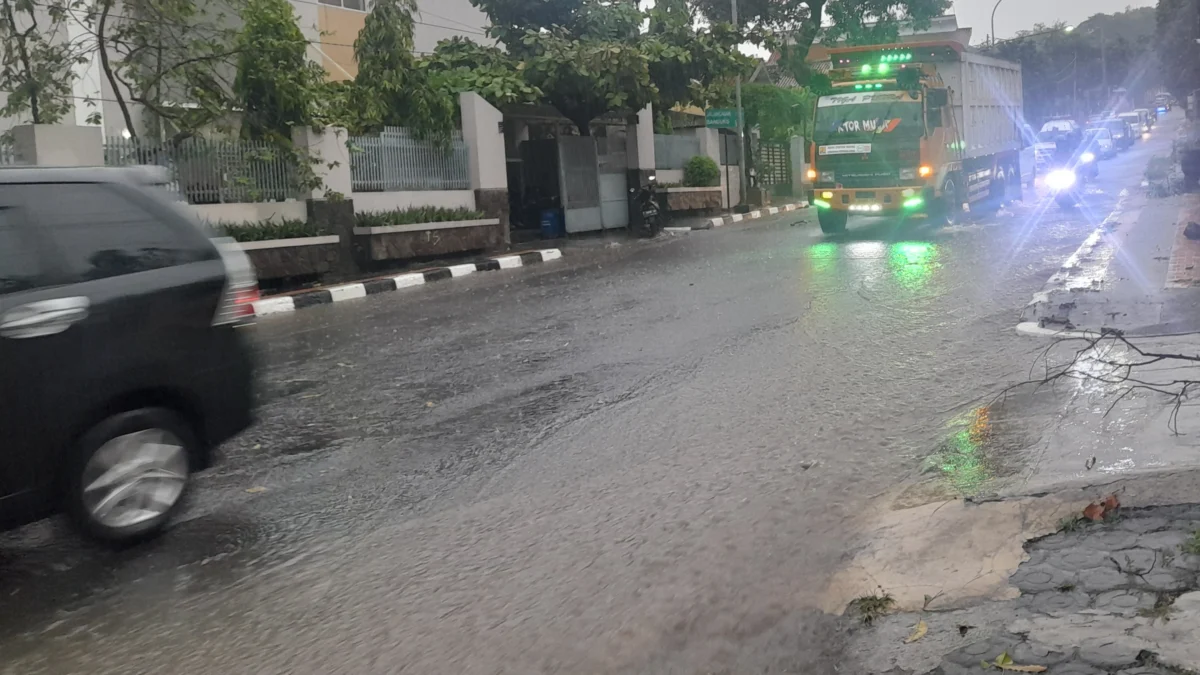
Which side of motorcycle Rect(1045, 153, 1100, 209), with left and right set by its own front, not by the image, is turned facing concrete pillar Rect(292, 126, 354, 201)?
front

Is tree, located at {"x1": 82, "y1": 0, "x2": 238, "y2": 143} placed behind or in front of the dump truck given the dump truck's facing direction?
in front

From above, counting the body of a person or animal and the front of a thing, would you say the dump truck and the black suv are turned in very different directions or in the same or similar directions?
same or similar directions

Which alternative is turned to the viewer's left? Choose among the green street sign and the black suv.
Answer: the black suv

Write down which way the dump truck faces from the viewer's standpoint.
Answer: facing the viewer and to the left of the viewer

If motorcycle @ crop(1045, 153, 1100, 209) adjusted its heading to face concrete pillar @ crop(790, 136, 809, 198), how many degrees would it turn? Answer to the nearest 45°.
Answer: approximately 90° to its right

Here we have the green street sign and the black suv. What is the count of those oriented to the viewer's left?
1

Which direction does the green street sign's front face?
toward the camera

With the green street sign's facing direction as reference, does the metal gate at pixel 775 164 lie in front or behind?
behind

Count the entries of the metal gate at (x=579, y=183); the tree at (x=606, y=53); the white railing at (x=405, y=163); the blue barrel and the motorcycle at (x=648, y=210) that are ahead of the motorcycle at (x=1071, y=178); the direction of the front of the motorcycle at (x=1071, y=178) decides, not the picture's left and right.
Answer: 5

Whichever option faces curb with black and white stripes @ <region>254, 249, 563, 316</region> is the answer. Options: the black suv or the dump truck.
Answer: the dump truck

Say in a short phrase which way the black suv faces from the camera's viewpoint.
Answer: facing to the left of the viewer
